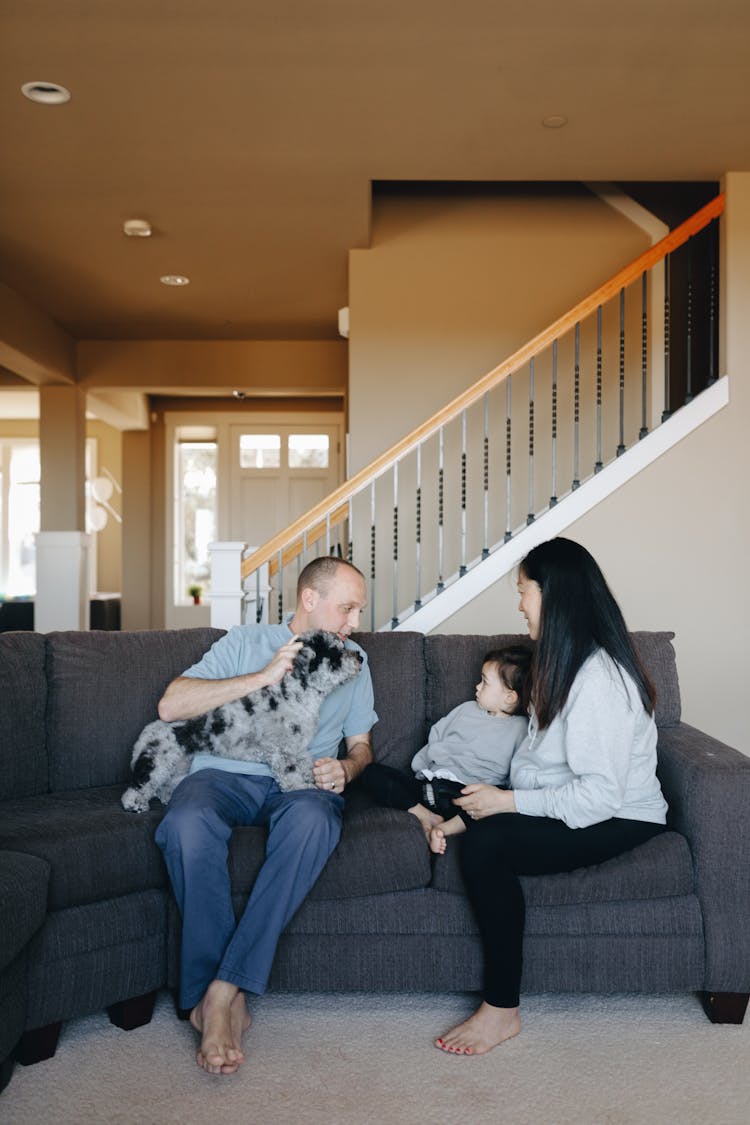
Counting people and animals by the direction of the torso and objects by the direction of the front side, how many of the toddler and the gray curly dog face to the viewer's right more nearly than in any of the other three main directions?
1

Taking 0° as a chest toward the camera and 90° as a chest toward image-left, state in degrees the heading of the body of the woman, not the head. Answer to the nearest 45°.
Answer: approximately 90°

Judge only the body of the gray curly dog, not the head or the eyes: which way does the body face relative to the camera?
to the viewer's right

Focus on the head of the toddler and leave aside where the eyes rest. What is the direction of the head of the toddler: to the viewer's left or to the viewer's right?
to the viewer's left

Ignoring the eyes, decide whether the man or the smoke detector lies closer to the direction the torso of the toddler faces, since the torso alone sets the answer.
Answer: the man

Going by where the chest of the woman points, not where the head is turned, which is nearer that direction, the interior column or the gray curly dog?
the gray curly dog

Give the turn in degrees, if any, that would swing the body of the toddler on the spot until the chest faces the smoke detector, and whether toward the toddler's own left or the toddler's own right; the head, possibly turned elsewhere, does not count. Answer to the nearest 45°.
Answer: approximately 90° to the toddler's own right

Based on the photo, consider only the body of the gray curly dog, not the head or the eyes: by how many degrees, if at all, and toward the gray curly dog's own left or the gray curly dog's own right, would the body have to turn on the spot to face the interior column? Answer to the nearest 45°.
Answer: approximately 90° to the gray curly dog's own left
